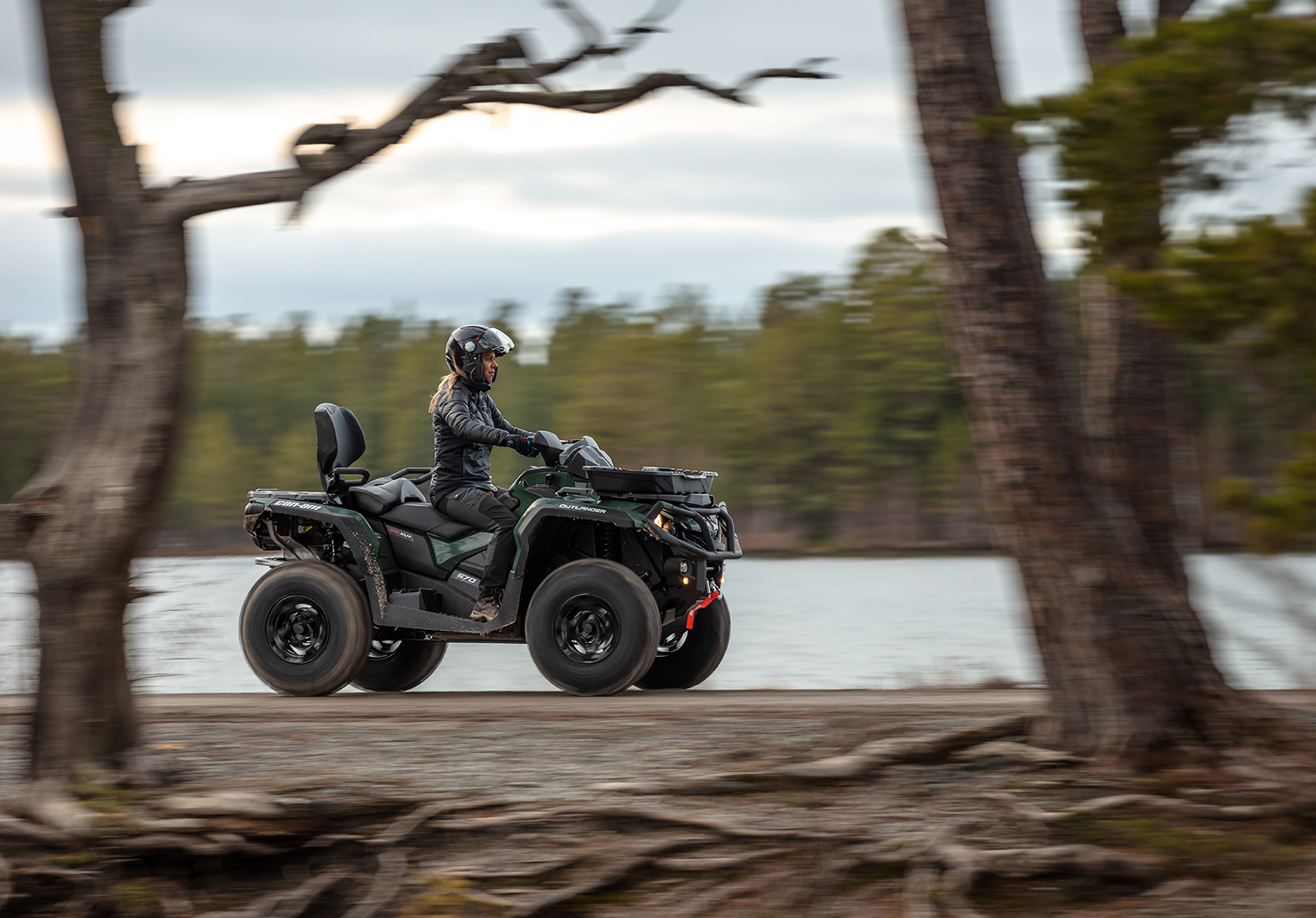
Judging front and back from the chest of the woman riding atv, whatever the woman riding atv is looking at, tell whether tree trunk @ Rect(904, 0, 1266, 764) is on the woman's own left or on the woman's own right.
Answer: on the woman's own right

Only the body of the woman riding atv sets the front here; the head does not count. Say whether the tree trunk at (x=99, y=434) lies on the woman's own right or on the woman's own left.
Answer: on the woman's own right

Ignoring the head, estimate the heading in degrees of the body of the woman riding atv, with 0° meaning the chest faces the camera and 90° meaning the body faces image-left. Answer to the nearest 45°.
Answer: approximately 270°
